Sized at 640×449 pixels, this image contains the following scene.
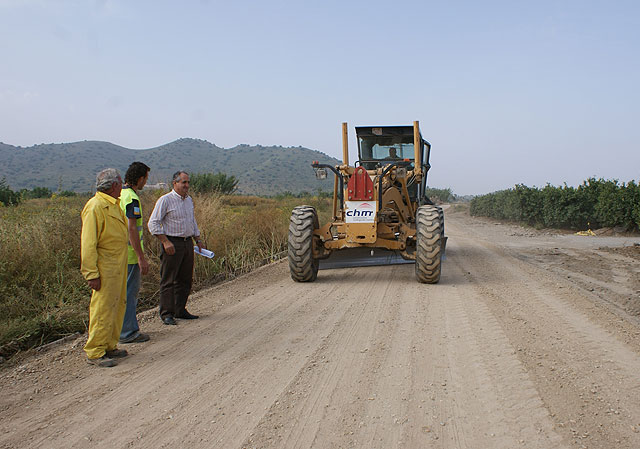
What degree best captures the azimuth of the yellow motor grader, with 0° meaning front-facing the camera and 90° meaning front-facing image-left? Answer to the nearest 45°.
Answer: approximately 0°

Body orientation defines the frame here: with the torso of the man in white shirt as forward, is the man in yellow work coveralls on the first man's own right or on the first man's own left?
on the first man's own right

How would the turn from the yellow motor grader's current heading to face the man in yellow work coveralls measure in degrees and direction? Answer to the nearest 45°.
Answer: approximately 45° to its right
